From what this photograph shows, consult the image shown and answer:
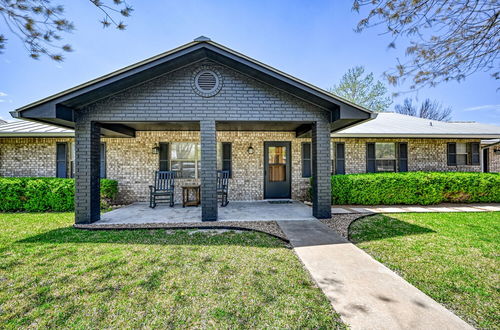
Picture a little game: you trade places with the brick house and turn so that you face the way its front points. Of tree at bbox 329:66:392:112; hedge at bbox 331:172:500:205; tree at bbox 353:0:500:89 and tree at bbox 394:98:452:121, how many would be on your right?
0

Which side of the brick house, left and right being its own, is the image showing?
front

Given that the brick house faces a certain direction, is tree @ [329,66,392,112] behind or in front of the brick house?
behind

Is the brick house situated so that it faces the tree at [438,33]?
no

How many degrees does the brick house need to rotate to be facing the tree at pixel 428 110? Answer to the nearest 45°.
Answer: approximately 135° to its left

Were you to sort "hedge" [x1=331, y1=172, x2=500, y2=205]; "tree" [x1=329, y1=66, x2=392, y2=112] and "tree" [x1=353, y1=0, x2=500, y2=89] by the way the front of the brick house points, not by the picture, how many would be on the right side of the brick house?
0

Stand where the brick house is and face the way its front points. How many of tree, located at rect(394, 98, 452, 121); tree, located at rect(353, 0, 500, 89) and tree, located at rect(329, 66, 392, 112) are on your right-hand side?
0

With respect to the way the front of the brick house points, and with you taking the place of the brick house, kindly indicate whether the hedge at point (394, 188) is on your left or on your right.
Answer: on your left

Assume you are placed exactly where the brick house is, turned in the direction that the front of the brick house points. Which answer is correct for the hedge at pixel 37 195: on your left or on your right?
on your right

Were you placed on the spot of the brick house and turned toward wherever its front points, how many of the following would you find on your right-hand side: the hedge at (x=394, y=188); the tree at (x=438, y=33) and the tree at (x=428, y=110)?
0
